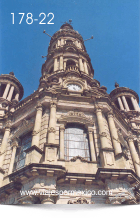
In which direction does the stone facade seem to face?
toward the camera
